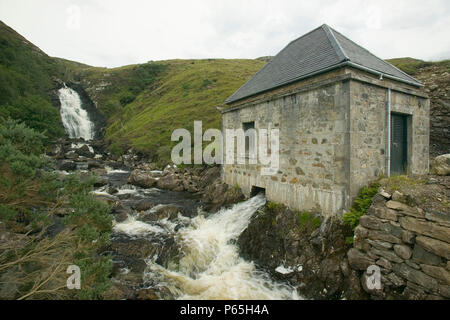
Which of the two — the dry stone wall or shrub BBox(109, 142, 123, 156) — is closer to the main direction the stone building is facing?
the dry stone wall

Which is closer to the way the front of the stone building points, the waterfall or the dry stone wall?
the dry stone wall

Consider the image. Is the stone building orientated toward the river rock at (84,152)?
no

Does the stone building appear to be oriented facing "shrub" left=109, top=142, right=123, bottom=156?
no

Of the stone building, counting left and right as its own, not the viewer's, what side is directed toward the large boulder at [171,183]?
back

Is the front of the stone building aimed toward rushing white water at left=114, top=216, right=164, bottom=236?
no

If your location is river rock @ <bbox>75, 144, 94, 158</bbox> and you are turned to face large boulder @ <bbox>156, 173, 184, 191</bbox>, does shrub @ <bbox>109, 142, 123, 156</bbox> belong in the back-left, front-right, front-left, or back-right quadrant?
front-left

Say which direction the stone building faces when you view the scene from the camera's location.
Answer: facing the viewer and to the right of the viewer

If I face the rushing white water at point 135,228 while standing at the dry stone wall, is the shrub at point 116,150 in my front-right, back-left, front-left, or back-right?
front-right
